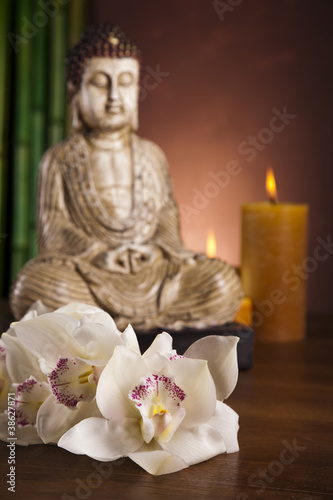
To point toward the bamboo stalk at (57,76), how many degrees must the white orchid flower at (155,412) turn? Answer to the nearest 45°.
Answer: approximately 180°

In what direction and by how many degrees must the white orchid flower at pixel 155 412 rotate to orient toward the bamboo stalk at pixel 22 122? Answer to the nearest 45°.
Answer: approximately 180°

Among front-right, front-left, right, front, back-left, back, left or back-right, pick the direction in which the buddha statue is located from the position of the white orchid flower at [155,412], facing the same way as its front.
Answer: back

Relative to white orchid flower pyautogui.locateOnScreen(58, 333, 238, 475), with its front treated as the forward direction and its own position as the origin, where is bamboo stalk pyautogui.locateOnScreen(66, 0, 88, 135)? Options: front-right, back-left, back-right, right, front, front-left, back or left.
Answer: back

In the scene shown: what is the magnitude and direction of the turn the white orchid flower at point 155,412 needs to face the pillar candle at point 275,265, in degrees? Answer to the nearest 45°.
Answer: approximately 180°

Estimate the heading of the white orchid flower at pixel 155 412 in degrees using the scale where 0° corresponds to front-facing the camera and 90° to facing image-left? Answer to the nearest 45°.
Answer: approximately 0°

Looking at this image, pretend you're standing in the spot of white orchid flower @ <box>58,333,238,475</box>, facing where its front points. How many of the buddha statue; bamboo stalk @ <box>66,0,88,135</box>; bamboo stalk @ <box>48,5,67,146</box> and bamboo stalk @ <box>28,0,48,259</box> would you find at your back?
4

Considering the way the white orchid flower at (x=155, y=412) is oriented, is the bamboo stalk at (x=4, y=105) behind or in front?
behind

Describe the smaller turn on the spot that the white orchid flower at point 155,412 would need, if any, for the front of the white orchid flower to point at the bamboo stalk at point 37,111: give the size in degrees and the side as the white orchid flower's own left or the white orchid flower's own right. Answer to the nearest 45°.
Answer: approximately 180°
